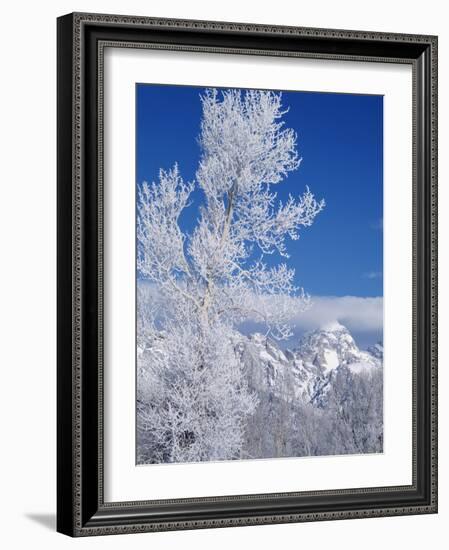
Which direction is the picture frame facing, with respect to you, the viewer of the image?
facing the viewer and to the right of the viewer
